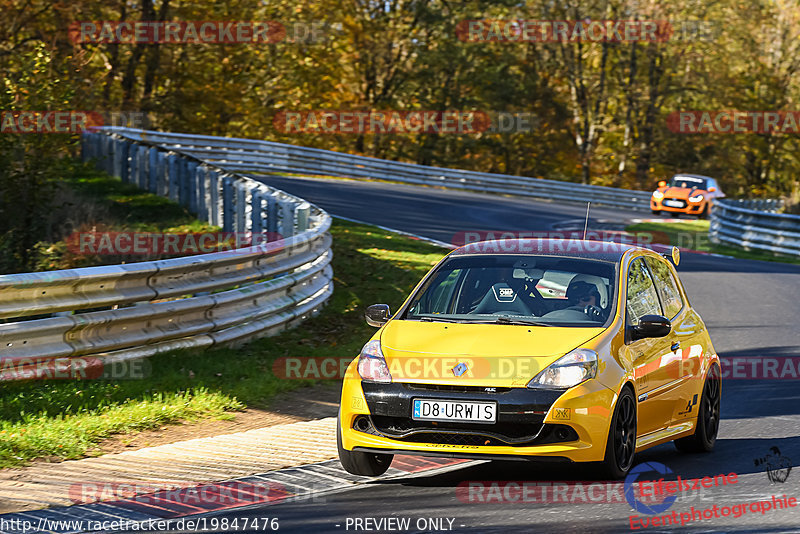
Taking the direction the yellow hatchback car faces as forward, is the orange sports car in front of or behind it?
behind

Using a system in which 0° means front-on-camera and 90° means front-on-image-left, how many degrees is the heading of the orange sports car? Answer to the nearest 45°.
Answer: approximately 45°

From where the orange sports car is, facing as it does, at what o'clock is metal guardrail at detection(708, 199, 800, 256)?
The metal guardrail is roughly at 10 o'clock from the orange sports car.

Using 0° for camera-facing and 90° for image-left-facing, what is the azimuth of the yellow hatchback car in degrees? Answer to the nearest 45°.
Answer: approximately 45°

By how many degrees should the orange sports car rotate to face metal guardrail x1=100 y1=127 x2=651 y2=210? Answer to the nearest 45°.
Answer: approximately 45° to its right

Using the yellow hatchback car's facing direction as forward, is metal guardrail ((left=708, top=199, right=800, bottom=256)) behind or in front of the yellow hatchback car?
behind

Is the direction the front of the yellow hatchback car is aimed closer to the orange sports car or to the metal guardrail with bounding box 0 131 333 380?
the metal guardrail
